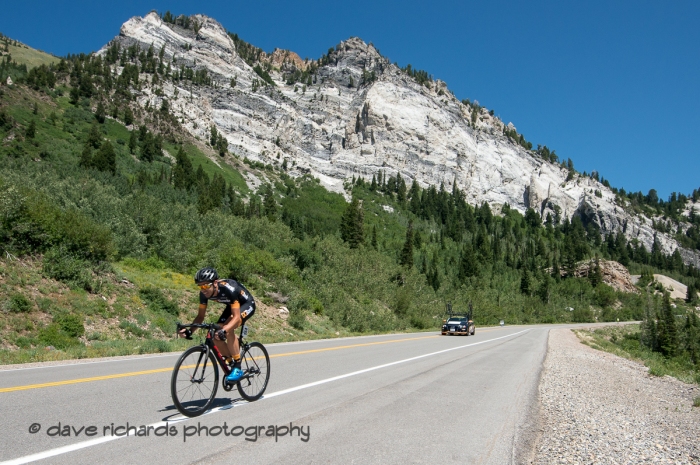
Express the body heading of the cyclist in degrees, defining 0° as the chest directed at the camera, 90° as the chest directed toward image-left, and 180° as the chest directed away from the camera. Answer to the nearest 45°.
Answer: approximately 45°

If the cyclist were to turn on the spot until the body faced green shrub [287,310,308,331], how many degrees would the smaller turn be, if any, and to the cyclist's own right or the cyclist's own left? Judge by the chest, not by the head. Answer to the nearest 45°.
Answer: approximately 135° to the cyclist's own right

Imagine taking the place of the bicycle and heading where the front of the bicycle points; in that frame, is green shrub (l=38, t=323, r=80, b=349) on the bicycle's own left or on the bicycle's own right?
on the bicycle's own right

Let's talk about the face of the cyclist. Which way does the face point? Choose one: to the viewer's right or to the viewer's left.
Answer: to the viewer's left

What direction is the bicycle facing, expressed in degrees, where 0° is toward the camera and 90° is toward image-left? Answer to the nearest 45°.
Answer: approximately 45°

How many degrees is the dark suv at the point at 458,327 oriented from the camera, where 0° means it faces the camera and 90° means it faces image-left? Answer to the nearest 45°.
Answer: approximately 45°

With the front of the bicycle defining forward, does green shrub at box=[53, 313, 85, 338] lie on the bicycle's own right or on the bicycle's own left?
on the bicycle's own right

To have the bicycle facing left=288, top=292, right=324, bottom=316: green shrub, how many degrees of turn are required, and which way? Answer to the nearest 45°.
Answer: approximately 135° to its right

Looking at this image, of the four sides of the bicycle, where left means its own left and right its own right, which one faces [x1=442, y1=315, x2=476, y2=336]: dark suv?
back

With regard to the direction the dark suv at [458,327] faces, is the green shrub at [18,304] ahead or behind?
ahead

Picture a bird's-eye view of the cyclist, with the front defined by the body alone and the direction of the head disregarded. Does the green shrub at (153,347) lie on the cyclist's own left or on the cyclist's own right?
on the cyclist's own right

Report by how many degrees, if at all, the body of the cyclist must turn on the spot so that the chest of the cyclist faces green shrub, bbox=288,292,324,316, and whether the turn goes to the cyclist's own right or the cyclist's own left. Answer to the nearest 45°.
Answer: approximately 135° to the cyclist's own right

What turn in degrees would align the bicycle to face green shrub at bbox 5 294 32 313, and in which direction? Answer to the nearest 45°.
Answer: approximately 90° to its right
